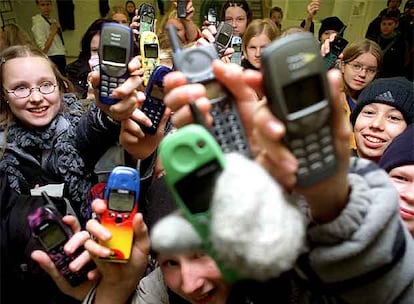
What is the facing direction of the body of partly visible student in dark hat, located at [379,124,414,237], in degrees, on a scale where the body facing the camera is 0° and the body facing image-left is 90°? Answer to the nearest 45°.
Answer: approximately 0°

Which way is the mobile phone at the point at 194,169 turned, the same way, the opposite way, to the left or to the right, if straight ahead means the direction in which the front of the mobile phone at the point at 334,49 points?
the same way

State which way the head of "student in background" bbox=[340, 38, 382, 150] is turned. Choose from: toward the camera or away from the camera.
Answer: toward the camera

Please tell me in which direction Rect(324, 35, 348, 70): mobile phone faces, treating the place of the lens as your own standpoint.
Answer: facing the viewer

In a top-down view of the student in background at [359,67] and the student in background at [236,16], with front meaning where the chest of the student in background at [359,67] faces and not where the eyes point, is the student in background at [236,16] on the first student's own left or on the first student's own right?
on the first student's own right

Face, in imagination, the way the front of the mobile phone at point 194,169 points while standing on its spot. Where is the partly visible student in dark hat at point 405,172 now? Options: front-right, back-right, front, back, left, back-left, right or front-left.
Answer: back-left

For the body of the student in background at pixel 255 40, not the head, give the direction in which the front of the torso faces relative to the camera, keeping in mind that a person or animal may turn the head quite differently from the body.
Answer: toward the camera

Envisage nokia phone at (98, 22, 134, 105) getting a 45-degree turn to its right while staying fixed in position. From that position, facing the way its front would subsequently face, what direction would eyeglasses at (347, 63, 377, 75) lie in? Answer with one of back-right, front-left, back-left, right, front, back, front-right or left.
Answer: back

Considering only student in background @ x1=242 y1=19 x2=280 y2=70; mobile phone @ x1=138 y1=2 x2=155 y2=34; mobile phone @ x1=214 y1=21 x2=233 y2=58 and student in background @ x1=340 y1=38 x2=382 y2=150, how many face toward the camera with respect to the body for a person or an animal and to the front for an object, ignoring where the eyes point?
4

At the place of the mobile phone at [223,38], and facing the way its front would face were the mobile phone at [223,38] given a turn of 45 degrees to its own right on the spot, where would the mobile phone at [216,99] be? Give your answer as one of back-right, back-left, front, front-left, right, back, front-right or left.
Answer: front-left

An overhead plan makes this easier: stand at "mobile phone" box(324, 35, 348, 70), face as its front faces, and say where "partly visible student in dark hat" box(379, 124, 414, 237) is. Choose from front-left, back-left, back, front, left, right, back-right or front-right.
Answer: front

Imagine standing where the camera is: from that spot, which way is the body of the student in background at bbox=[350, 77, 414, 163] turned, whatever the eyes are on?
toward the camera

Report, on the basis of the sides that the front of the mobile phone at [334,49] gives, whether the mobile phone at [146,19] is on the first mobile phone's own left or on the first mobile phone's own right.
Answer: on the first mobile phone's own right

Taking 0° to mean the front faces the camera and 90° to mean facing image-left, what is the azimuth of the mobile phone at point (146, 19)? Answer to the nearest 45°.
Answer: approximately 0°

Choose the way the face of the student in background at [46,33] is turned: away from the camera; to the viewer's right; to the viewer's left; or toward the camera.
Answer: toward the camera

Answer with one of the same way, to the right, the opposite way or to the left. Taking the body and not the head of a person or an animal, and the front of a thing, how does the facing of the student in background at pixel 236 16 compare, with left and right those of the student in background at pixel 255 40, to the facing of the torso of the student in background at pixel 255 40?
the same way
